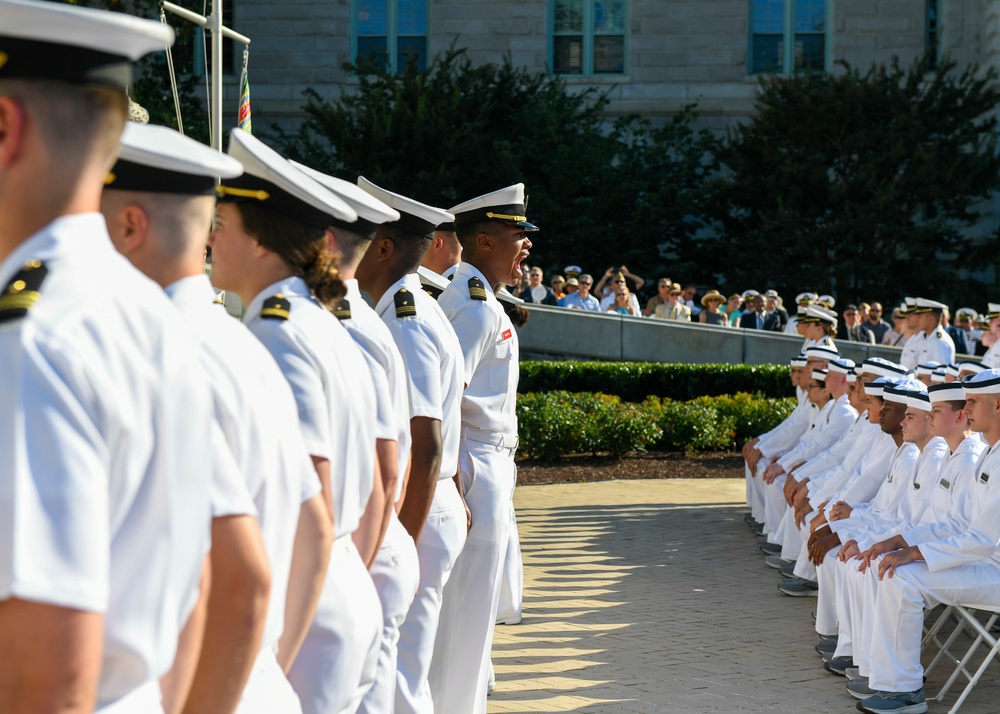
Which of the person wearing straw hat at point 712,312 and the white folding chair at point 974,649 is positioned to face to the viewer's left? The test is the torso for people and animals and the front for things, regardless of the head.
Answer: the white folding chair

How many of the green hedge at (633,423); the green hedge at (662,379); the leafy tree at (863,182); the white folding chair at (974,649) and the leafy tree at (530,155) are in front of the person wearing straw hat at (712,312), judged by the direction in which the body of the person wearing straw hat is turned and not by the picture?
3

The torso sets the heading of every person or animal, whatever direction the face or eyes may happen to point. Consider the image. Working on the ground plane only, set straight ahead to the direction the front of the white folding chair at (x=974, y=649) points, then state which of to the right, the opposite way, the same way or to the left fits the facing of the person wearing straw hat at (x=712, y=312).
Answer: to the left

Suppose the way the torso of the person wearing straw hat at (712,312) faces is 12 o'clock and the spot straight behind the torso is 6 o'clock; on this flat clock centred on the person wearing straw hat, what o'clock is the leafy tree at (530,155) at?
The leafy tree is roughly at 5 o'clock from the person wearing straw hat.

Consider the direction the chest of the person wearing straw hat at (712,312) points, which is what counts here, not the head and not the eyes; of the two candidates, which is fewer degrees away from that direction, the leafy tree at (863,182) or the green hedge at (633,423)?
the green hedge

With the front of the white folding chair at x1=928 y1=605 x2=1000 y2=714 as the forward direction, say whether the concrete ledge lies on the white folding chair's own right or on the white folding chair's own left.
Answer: on the white folding chair's own right

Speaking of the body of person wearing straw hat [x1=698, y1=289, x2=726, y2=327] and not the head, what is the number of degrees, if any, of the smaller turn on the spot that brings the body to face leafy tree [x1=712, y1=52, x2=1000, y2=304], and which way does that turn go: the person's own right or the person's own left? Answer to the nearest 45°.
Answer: approximately 180°

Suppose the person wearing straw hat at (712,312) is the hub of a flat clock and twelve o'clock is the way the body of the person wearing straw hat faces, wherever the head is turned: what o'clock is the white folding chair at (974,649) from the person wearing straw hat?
The white folding chair is roughly at 12 o'clock from the person wearing straw hat.

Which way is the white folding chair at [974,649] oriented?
to the viewer's left

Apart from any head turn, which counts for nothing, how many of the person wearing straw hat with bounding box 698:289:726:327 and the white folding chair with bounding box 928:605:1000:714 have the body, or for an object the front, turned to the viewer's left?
1

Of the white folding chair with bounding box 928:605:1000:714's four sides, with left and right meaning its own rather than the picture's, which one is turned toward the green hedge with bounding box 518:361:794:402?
right
